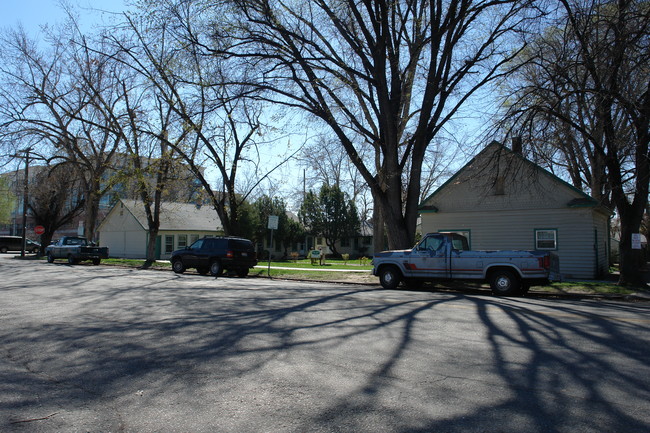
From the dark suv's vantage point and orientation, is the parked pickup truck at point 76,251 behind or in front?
in front

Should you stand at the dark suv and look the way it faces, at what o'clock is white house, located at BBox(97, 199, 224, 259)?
The white house is roughly at 1 o'clock from the dark suv.

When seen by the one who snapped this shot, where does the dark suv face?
facing away from the viewer and to the left of the viewer

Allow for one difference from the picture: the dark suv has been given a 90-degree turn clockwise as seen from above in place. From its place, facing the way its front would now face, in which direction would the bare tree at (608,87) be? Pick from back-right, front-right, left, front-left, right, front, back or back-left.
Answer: right

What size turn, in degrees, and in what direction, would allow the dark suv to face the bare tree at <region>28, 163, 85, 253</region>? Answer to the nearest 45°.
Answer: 0° — it already faces it

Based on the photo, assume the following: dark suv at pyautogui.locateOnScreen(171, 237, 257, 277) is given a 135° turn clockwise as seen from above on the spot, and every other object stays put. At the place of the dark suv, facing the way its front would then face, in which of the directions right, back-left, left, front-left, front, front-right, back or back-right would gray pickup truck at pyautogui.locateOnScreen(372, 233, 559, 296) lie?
front-right

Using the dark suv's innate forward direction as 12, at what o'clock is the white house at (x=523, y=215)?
The white house is roughly at 5 o'clock from the dark suv.

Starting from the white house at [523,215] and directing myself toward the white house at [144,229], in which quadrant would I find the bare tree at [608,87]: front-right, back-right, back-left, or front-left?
back-left
